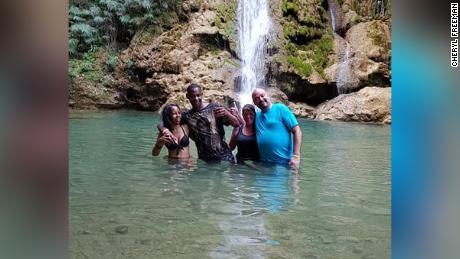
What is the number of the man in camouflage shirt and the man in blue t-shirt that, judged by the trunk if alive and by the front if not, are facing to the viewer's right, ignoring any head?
0

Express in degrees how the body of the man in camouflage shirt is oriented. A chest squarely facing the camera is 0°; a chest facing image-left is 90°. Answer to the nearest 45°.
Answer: approximately 0°

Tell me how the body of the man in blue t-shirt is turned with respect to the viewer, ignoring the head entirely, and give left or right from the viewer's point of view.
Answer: facing the viewer and to the left of the viewer

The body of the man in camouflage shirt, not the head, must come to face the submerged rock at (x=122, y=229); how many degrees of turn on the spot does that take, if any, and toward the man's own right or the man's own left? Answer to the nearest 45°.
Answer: approximately 45° to the man's own right

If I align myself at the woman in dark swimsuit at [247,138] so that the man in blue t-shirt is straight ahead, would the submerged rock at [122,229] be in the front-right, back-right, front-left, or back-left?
back-right
